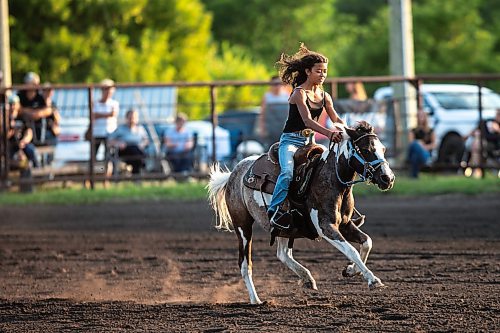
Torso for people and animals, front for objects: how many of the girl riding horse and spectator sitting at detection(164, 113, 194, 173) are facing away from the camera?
0

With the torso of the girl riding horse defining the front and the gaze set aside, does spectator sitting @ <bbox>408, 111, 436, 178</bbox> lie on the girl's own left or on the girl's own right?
on the girl's own left

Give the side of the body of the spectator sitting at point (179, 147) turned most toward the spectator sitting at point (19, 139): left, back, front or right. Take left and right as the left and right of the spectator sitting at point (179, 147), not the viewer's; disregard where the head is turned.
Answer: right

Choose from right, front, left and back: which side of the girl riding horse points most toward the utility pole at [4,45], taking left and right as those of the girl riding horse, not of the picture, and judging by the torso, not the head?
back

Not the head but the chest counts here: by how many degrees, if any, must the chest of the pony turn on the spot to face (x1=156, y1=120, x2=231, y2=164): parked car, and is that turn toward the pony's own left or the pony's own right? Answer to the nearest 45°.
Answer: approximately 135° to the pony's own left

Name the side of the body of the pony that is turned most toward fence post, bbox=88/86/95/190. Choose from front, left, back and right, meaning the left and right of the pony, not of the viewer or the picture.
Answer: back

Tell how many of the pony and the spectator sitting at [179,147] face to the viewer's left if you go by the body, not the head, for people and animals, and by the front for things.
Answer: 0

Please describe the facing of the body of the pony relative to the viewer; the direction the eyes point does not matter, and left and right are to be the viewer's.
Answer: facing the viewer and to the right of the viewer

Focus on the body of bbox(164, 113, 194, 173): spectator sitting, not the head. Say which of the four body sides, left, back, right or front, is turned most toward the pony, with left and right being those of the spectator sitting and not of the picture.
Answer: front

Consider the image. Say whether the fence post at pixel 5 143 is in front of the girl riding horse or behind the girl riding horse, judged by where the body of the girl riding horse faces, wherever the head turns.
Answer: behind
